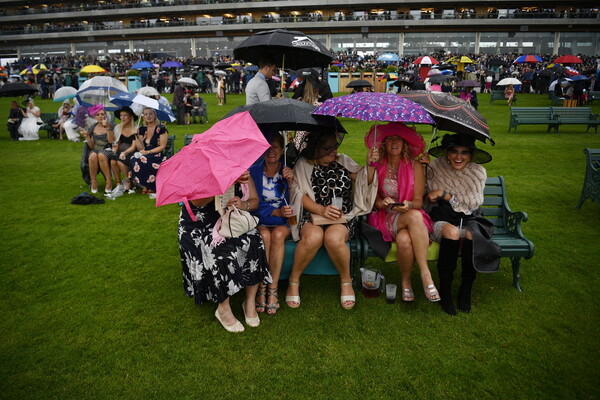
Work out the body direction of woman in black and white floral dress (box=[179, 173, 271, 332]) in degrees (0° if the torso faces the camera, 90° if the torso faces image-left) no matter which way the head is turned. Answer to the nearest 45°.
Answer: approximately 315°

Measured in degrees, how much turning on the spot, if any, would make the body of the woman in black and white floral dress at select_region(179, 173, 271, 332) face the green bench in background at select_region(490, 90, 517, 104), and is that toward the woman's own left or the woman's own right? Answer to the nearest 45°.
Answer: approximately 90° to the woman's own left

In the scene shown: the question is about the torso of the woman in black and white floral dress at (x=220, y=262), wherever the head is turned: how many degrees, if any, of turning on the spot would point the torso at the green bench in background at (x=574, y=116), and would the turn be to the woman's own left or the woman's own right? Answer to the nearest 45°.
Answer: approximately 90° to the woman's own left

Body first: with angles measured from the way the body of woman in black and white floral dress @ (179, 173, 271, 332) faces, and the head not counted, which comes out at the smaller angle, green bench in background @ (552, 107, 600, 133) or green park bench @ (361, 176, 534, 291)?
the green park bench
